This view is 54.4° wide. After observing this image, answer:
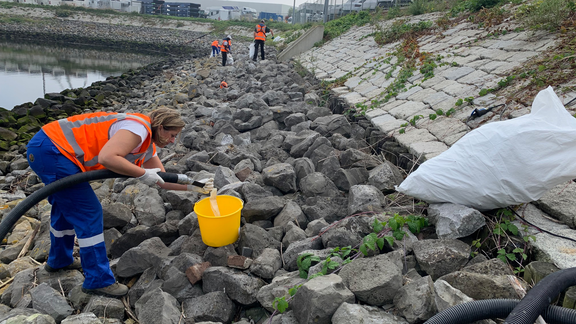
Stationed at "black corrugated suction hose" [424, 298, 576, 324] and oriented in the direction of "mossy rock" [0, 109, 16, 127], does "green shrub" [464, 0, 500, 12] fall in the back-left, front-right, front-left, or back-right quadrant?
front-right

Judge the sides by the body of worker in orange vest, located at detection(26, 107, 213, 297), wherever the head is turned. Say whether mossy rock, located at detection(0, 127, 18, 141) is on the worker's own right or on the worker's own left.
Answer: on the worker's own left

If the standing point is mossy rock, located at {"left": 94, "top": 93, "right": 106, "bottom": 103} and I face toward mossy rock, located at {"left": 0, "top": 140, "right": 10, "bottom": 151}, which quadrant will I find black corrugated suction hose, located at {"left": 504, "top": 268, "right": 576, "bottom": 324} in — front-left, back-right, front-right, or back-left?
front-left

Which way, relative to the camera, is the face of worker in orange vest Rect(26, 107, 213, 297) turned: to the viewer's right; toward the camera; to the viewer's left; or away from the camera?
to the viewer's right

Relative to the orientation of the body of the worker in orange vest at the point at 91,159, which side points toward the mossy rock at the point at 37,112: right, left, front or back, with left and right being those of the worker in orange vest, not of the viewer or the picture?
left

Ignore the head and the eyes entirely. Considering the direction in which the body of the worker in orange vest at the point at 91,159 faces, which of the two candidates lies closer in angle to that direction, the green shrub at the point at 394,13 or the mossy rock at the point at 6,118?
the green shrub

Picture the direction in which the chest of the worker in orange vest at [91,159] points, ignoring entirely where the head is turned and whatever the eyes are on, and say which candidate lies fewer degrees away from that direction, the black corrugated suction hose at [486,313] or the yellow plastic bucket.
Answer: the yellow plastic bucket

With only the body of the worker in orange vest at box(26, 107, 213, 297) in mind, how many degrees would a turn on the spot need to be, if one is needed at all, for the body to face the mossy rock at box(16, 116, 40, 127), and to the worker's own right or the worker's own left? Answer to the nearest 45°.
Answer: approximately 90° to the worker's own left

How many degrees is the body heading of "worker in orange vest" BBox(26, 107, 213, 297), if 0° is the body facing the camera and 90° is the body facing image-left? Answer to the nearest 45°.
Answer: approximately 270°

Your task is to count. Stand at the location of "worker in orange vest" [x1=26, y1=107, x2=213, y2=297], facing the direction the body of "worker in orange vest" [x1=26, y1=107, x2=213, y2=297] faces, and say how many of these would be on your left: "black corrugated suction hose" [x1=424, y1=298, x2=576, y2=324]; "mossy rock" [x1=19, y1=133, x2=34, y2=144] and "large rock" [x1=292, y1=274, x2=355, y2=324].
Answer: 1

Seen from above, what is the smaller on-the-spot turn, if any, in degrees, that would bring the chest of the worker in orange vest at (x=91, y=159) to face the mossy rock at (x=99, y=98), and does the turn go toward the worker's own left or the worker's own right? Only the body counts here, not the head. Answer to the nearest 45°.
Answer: approximately 90° to the worker's own left

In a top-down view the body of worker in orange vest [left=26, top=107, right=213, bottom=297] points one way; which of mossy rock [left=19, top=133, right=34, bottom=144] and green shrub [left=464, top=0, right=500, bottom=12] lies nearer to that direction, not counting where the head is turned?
the green shrub

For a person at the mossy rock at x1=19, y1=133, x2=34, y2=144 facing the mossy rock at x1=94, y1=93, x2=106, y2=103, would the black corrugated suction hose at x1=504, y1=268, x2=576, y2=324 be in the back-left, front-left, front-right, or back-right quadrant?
back-right

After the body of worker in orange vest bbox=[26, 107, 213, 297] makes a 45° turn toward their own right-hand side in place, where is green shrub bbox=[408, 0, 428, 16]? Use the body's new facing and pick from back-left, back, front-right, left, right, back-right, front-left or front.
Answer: left

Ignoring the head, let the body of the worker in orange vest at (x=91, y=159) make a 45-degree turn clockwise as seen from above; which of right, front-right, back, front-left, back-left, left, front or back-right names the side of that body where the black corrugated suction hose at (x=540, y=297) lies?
front

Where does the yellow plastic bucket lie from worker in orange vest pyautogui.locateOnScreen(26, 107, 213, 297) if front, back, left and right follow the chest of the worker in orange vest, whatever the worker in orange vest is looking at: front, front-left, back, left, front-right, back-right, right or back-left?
front
